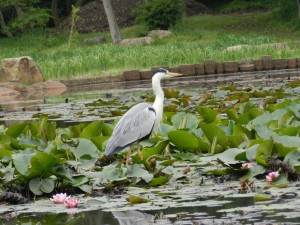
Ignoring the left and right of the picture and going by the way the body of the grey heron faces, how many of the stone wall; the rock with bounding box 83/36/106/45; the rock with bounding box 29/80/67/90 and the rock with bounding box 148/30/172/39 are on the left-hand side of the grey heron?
4

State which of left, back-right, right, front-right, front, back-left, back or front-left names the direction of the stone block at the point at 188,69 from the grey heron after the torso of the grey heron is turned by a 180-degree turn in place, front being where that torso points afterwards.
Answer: right

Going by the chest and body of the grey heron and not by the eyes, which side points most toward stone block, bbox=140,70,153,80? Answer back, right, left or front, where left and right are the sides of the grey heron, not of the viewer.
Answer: left

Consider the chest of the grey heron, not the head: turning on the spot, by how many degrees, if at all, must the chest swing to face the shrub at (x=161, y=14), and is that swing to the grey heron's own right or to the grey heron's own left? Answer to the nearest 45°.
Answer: approximately 90° to the grey heron's own left

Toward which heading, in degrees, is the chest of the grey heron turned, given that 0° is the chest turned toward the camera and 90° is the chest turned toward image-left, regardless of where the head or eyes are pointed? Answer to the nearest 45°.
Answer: approximately 270°

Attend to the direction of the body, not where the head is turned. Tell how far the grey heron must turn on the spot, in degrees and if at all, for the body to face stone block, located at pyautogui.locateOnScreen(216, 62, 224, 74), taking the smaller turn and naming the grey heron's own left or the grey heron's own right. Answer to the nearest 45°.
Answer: approximately 90° to the grey heron's own left

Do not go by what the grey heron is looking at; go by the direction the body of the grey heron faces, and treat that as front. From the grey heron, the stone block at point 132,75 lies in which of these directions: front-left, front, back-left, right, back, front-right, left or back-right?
left

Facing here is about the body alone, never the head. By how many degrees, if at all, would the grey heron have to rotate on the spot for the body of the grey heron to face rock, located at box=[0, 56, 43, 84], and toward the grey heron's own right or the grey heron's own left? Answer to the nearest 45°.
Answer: approximately 90° to the grey heron's own left

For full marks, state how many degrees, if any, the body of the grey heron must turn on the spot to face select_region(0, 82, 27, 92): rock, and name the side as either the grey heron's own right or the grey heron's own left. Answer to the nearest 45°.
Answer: approximately 90° to the grey heron's own left

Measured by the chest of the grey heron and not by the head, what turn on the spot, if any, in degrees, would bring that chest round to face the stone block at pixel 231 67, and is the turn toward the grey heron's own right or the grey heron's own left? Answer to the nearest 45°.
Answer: approximately 90° to the grey heron's own left

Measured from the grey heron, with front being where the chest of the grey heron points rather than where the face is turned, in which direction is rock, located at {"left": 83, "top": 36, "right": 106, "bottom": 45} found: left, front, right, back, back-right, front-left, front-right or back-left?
left

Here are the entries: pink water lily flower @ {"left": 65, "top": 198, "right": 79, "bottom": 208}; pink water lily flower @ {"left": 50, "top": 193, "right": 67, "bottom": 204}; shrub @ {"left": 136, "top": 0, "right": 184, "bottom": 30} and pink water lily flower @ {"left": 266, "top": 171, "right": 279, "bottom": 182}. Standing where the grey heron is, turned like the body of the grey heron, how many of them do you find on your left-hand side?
1

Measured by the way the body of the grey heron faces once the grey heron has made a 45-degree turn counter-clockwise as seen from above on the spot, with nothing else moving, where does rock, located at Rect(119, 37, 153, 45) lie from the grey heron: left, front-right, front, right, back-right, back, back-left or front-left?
front-left

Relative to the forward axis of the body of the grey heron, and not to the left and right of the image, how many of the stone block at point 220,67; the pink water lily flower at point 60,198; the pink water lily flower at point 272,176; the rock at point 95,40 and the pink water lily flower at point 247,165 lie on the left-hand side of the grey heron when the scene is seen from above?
2

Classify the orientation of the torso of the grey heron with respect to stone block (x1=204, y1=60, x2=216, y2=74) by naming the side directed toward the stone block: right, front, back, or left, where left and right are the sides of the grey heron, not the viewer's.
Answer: left

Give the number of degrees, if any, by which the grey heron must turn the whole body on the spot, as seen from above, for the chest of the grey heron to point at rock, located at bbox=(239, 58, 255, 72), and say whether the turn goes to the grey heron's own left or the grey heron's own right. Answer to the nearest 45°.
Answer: approximately 90° to the grey heron's own left
